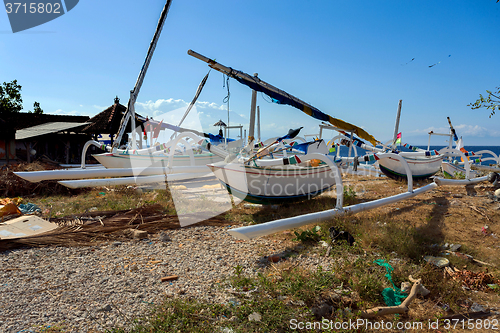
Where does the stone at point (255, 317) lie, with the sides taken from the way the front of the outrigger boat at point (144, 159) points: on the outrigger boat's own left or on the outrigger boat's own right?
on the outrigger boat's own left

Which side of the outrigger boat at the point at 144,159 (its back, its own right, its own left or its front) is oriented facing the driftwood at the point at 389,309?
left

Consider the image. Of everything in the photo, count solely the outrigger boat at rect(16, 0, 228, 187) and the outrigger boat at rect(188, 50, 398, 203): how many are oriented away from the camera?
0

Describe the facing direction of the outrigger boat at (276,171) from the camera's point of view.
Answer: facing the viewer and to the left of the viewer

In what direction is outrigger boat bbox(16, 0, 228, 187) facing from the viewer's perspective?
to the viewer's left

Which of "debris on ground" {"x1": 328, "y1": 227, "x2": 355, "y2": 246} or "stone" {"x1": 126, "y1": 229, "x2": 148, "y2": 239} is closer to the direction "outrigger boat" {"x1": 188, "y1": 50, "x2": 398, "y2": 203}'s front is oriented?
the stone

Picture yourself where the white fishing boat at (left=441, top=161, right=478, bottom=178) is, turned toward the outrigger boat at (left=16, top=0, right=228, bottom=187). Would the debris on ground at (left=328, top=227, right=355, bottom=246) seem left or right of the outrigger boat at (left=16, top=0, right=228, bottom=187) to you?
left

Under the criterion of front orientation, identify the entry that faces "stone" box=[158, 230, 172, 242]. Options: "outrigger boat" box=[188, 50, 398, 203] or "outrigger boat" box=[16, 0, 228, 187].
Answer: "outrigger boat" box=[188, 50, 398, 203]

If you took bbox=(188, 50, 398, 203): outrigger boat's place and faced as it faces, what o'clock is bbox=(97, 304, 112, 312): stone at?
The stone is roughly at 11 o'clock from the outrigger boat.
